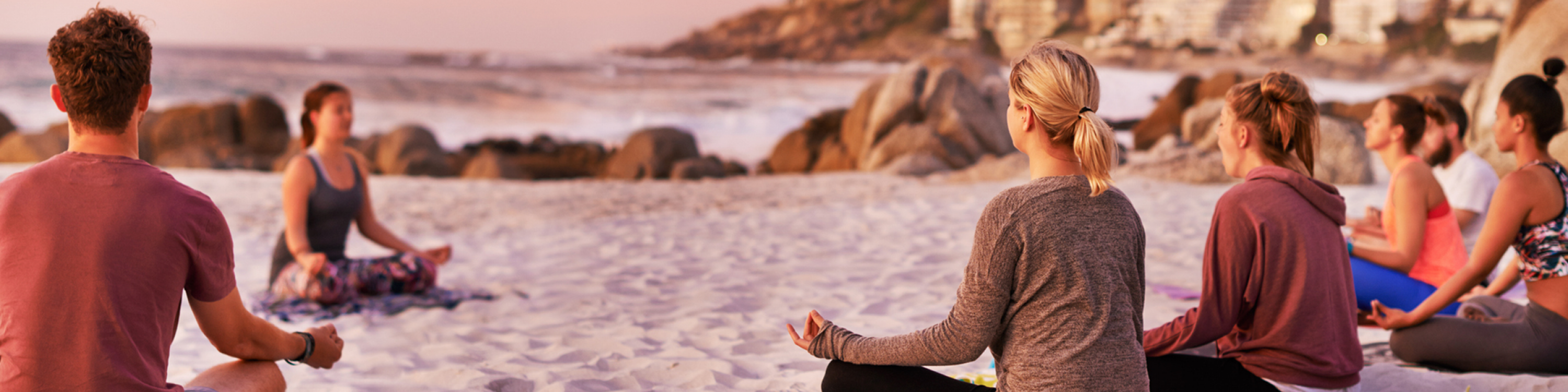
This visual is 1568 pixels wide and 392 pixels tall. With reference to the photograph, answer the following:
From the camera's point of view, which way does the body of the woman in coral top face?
to the viewer's left

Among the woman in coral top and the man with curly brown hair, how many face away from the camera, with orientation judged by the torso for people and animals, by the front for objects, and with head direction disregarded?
1

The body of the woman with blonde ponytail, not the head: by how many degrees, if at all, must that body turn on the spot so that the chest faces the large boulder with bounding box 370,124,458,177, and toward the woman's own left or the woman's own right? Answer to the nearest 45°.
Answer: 0° — they already face it

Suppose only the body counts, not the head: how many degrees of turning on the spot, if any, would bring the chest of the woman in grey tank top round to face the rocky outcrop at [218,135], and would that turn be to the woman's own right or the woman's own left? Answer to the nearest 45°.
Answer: approximately 135° to the woman's own left

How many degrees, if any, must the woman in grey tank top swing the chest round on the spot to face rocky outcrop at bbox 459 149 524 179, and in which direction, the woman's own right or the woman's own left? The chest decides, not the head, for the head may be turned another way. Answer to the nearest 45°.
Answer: approximately 135° to the woman's own left

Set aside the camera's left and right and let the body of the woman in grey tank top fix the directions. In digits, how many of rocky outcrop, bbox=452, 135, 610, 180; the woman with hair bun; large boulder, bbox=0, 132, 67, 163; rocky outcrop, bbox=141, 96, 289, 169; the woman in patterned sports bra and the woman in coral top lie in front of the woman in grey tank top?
3

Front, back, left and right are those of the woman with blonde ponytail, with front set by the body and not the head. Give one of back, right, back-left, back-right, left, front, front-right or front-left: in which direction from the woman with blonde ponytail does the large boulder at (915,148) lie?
front-right

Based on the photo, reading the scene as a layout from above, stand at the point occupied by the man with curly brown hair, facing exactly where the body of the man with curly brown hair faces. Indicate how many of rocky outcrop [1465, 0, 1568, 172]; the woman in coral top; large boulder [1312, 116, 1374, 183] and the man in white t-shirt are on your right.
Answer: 4

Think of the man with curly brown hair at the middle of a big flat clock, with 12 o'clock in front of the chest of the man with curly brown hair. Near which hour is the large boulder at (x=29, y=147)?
The large boulder is roughly at 12 o'clock from the man with curly brown hair.

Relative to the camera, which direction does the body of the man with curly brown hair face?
away from the camera

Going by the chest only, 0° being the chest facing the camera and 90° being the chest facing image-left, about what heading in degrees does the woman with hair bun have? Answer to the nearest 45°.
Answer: approximately 135°

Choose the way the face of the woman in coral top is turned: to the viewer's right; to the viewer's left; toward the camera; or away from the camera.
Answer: to the viewer's left

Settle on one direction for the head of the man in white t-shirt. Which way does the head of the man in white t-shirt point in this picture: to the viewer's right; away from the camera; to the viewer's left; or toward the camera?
to the viewer's left

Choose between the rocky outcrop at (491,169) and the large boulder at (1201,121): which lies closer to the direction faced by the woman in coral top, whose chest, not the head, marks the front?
the rocky outcrop
